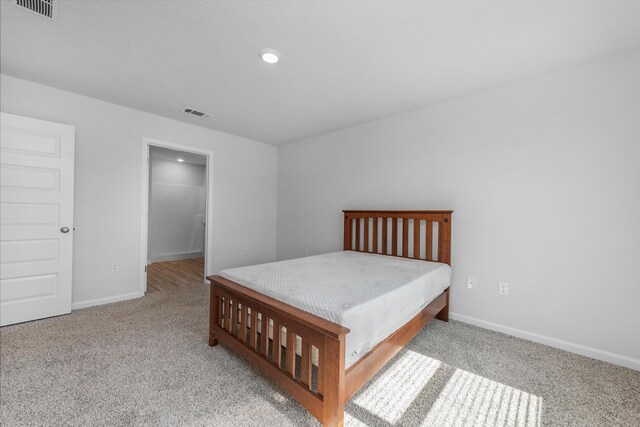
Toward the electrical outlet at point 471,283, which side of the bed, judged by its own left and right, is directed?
back

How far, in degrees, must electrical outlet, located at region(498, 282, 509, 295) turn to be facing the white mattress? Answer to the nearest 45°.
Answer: approximately 45° to its right

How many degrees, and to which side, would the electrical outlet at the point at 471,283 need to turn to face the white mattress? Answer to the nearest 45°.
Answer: approximately 45° to its right

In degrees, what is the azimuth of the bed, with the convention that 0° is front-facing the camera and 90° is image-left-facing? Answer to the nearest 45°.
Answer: approximately 45°

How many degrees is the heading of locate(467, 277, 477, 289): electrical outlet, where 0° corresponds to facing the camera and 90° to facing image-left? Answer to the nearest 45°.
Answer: approximately 0°

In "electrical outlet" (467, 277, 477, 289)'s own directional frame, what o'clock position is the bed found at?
The bed is roughly at 1 o'clock from the electrical outlet.

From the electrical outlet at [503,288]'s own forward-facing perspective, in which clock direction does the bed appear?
The bed is roughly at 1 o'clock from the electrical outlet.

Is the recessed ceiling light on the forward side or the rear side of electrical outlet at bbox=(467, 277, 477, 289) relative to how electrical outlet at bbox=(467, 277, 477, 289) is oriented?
on the forward side

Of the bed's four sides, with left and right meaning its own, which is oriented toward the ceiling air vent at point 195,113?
right
